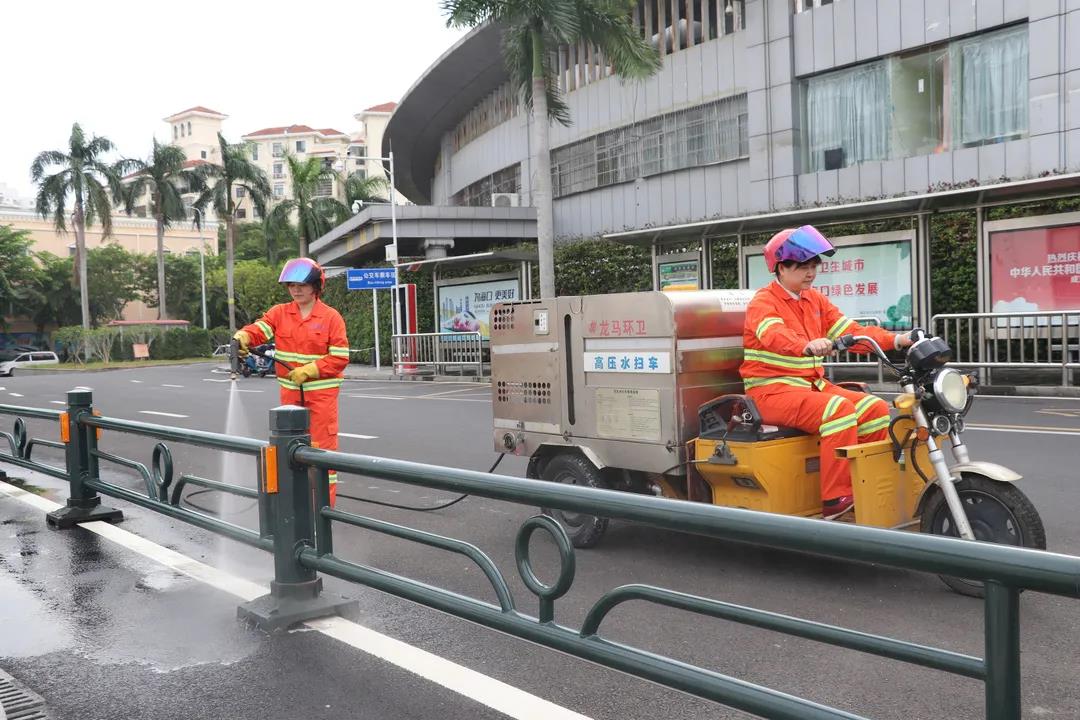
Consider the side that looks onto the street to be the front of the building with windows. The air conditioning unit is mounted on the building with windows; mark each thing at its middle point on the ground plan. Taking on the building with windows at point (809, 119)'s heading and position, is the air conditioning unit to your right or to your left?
on your right

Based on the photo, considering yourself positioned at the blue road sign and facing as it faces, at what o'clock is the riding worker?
The riding worker is roughly at 12 o'clock from the blue road sign.

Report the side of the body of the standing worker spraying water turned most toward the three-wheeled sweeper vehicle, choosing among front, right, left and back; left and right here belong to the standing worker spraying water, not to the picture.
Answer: left

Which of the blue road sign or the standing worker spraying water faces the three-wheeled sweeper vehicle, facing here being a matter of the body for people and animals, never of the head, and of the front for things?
the blue road sign

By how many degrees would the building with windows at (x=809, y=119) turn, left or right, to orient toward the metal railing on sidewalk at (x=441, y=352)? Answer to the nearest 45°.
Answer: approximately 45° to its right

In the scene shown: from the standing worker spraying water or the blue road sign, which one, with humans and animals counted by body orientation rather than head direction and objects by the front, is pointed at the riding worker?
the blue road sign

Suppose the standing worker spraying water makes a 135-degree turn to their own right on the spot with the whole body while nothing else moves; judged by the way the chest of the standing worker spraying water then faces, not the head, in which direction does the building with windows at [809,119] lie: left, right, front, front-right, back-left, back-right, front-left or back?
front-right

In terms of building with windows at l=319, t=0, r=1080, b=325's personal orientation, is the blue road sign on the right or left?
on its right

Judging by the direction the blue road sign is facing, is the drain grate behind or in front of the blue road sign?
in front

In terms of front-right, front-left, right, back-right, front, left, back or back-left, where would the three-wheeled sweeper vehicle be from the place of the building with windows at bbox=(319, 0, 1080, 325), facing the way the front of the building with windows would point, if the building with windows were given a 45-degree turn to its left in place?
front

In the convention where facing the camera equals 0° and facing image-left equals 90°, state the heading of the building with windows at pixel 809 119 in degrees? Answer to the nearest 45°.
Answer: approximately 45°

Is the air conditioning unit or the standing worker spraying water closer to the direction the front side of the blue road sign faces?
the standing worker spraying water
